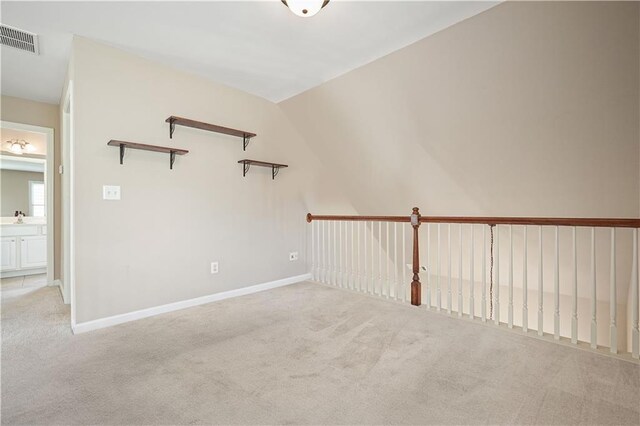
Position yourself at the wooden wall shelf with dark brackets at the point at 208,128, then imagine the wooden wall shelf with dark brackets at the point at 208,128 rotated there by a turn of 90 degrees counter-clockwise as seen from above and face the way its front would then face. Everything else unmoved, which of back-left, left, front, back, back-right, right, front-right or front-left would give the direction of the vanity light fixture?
left

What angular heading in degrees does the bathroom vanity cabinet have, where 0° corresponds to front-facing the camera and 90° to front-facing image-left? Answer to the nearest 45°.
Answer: approximately 0°

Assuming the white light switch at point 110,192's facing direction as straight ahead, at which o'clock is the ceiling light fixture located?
The ceiling light fixture is roughly at 11 o'clock from the white light switch.

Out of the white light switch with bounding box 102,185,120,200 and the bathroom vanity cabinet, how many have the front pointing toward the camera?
2

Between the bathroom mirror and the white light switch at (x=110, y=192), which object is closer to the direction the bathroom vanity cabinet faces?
the white light switch

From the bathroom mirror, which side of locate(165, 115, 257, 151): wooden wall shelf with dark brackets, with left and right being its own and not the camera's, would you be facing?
back

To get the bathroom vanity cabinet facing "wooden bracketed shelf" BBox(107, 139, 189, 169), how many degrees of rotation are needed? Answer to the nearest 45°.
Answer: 0° — it already faces it

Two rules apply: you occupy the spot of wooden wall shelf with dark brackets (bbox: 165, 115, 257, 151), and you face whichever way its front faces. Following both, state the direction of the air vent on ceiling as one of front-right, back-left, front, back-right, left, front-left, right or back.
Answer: back-right

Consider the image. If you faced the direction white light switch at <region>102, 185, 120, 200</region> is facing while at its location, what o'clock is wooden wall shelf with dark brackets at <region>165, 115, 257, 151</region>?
The wooden wall shelf with dark brackets is roughly at 9 o'clock from the white light switch.

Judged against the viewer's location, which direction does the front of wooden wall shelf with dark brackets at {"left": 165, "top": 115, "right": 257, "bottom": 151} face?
facing the viewer and to the right of the viewer

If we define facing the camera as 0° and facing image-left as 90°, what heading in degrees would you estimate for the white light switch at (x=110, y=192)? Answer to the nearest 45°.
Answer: approximately 0°
